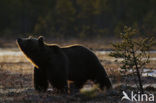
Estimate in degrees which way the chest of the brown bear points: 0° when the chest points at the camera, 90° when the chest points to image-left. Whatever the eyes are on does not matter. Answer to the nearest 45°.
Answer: approximately 90°
